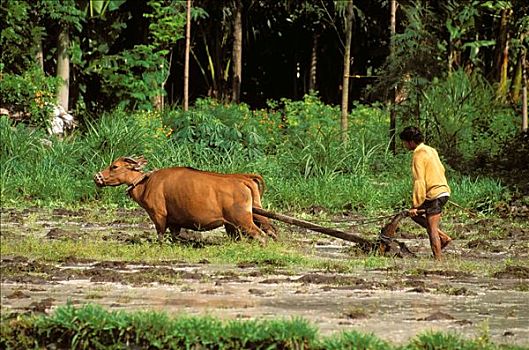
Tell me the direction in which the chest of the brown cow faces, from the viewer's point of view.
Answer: to the viewer's left

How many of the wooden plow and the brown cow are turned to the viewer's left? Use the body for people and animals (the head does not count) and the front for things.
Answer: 2

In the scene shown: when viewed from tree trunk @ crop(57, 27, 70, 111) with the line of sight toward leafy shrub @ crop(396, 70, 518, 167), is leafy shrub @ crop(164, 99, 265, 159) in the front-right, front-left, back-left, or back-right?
front-right

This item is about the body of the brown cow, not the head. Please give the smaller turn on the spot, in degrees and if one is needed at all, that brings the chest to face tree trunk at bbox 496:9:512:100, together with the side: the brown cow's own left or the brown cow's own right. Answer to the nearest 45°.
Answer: approximately 135° to the brown cow's own right

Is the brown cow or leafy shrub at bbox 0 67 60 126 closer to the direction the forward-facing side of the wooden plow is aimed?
the brown cow

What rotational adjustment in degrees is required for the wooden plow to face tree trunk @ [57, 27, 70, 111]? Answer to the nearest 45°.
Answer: approximately 45° to its right

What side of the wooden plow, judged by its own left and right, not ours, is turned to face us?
left

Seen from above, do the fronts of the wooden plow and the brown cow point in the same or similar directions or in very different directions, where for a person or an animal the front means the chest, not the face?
same or similar directions

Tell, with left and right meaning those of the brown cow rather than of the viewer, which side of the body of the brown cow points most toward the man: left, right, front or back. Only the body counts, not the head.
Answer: back
